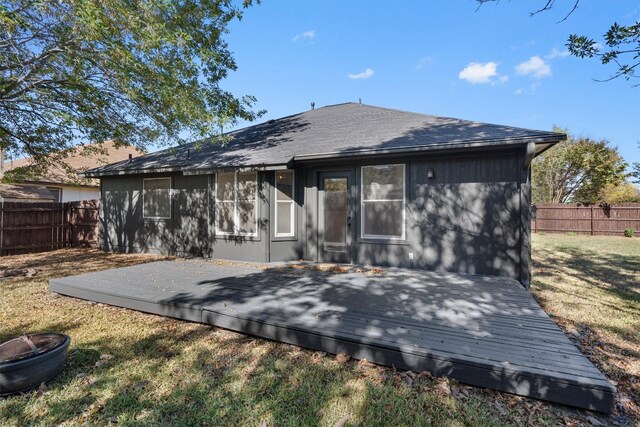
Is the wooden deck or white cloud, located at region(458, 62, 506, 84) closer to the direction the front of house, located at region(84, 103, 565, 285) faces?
the white cloud

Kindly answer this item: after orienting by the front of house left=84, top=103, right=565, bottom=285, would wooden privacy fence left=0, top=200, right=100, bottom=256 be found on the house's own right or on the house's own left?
on the house's own left

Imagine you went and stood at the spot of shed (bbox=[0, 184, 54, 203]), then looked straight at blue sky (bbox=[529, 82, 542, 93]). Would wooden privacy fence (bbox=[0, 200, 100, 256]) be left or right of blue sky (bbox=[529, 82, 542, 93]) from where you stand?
right

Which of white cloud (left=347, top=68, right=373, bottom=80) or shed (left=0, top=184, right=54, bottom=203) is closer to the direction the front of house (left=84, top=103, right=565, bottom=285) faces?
the white cloud

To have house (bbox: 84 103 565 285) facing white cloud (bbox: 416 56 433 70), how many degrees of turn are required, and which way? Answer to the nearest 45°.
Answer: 0° — it already faces it

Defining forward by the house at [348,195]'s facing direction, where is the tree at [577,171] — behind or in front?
behind

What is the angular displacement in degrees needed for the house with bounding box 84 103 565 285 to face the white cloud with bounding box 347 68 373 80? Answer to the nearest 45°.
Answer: approximately 45° to its left

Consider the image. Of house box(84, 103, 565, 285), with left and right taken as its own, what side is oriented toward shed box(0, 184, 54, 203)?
left
